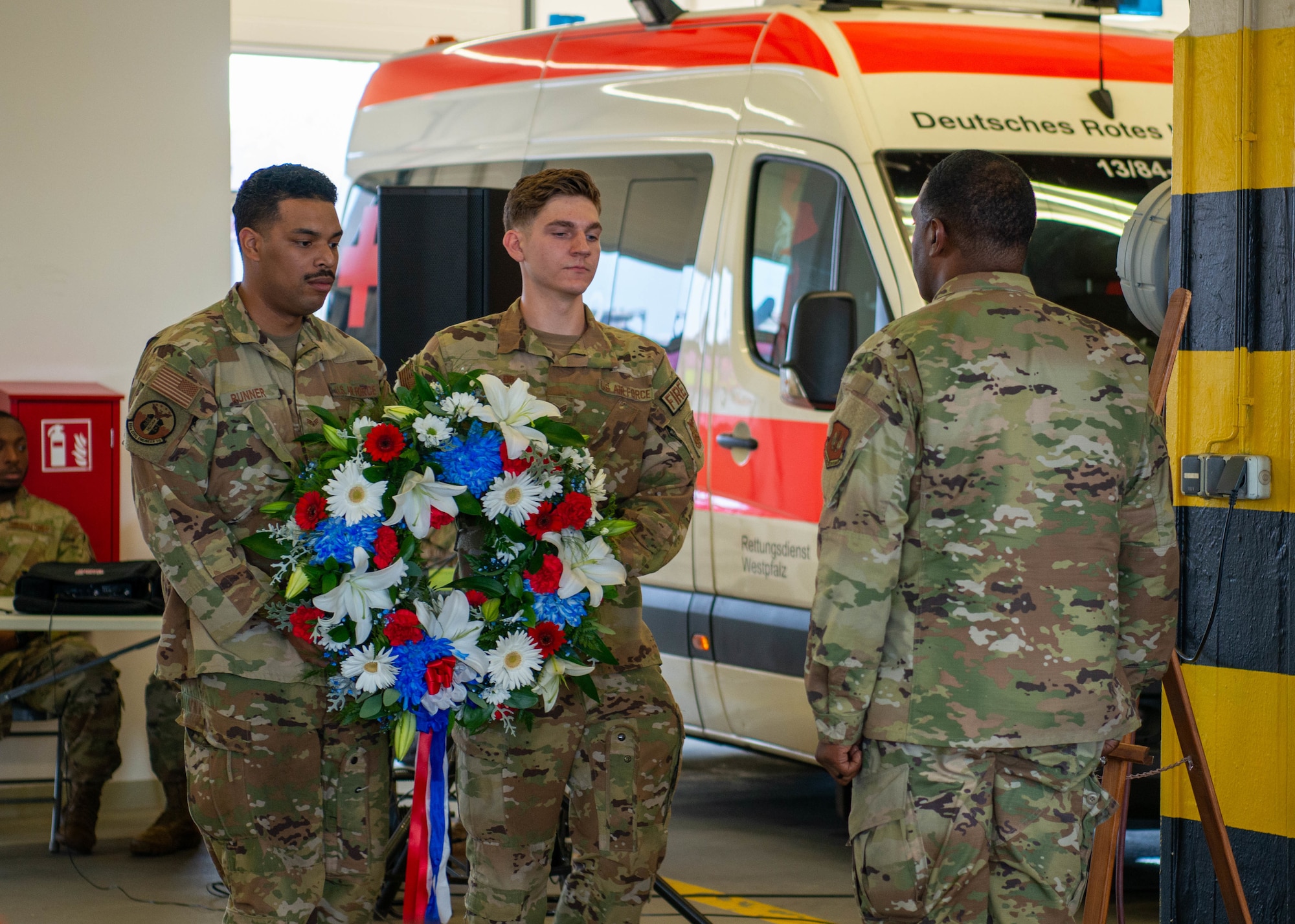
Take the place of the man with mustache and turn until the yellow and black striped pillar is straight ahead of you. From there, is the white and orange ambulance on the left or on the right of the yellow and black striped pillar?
left

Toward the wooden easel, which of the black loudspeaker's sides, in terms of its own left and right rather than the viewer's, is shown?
left

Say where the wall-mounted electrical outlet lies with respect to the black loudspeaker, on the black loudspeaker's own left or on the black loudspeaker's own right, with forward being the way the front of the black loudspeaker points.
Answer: on the black loudspeaker's own left

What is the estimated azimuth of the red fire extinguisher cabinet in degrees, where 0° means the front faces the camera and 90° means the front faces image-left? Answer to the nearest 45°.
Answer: approximately 0°

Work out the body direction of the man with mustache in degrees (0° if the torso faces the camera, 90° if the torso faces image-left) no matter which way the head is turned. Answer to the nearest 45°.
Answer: approximately 315°
